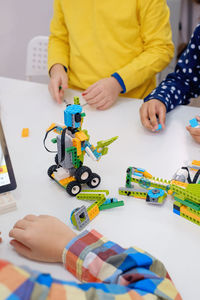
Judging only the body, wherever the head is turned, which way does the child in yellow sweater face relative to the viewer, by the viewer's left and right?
facing the viewer and to the left of the viewer

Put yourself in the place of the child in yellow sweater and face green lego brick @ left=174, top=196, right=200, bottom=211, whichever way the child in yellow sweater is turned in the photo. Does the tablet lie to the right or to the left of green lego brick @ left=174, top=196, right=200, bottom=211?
right

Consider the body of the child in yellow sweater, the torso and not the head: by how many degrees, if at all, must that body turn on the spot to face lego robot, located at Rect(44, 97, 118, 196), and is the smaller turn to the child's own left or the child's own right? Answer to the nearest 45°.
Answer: approximately 45° to the child's own left

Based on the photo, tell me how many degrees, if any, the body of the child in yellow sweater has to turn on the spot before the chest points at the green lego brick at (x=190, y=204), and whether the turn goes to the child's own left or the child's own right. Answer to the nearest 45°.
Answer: approximately 45° to the child's own left
